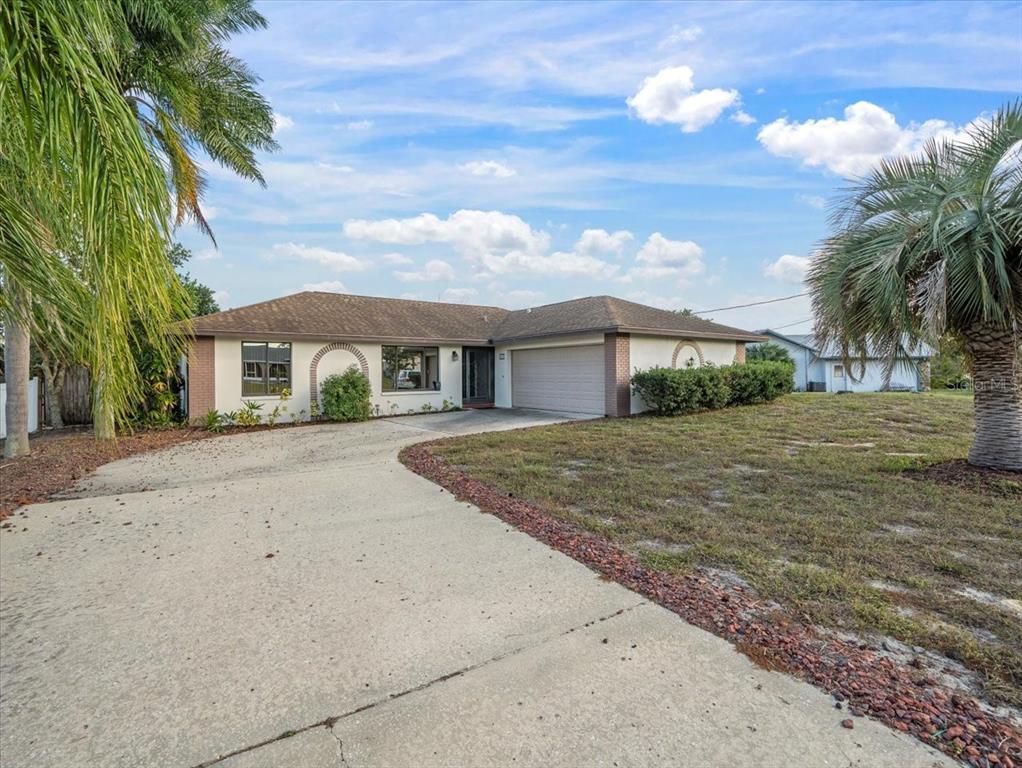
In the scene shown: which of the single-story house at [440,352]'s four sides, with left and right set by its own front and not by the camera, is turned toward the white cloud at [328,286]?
back

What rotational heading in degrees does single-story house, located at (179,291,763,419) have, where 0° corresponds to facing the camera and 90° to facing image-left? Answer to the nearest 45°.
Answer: approximately 315°

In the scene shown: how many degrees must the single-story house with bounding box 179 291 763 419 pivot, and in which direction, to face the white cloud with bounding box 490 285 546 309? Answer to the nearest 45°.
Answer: approximately 135° to its left

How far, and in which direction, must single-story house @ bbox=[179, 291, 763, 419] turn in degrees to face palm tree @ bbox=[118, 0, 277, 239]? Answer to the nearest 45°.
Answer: approximately 90° to its right
